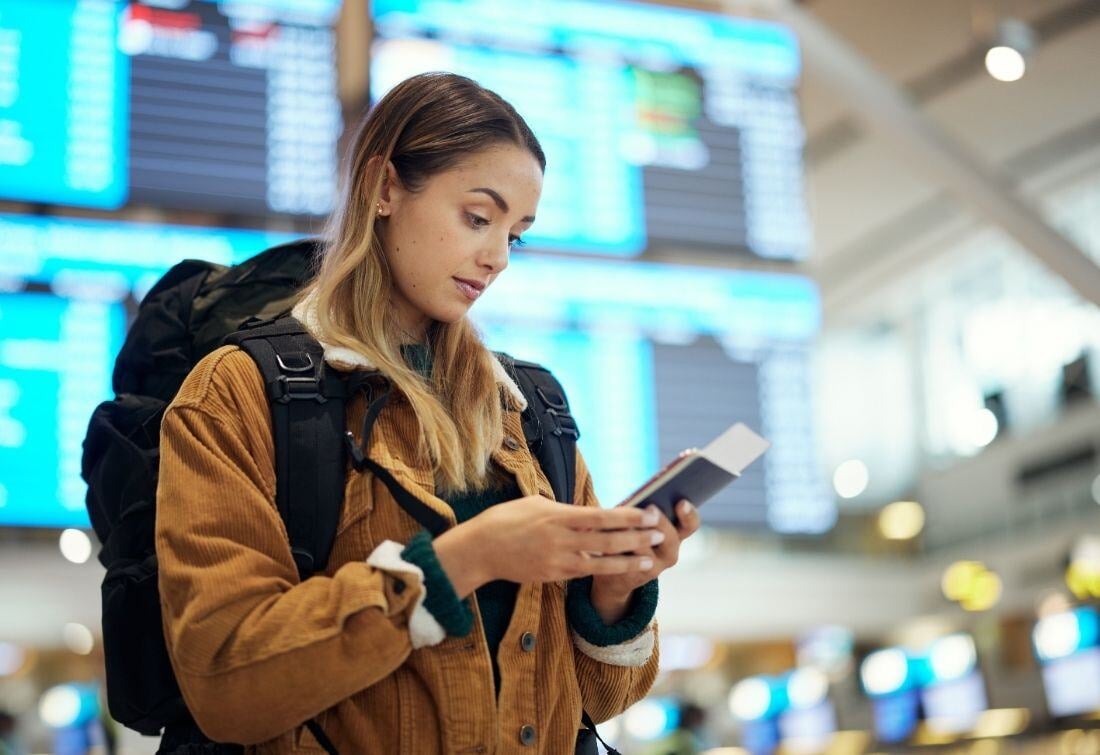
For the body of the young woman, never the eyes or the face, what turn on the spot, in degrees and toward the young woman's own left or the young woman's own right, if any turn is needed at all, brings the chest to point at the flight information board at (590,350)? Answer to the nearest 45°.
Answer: approximately 135° to the young woman's own left

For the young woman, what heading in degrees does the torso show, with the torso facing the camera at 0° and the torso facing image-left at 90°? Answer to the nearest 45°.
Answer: approximately 315°

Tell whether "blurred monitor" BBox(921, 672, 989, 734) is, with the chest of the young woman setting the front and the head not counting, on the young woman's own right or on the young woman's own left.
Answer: on the young woman's own left

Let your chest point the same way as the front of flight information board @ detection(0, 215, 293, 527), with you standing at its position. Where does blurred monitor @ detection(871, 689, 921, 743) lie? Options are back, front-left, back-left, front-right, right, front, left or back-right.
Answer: back-left

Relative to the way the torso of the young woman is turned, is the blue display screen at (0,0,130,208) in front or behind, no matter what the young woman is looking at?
behind

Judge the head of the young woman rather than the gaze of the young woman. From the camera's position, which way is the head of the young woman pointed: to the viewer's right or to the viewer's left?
to the viewer's right

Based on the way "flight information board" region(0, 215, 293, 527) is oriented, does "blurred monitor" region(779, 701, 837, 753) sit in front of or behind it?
behind
